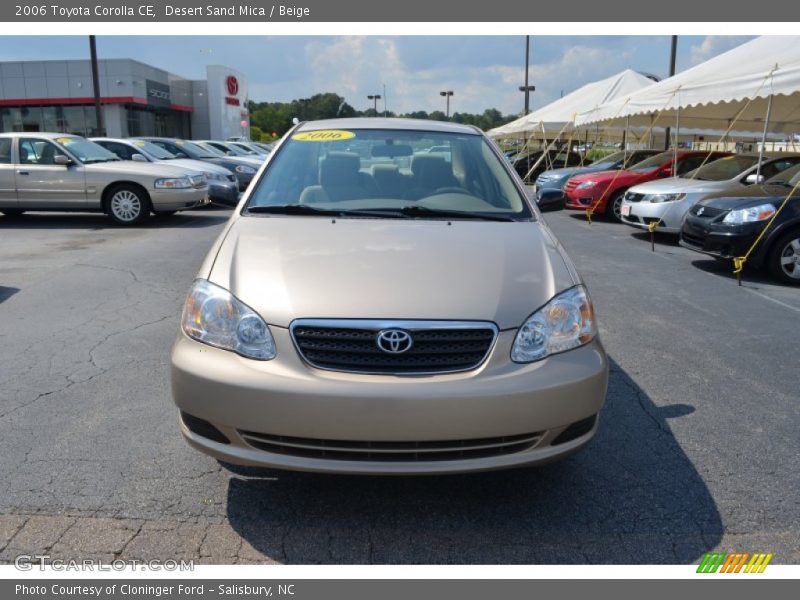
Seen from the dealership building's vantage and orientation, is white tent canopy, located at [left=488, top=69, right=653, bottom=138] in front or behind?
in front

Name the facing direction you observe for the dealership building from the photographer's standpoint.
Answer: facing the viewer and to the right of the viewer

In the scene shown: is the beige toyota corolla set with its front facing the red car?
no

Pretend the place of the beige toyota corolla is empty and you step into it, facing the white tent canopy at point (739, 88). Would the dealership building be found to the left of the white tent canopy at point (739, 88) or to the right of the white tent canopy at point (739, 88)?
left

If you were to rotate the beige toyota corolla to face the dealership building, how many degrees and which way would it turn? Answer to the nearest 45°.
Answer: approximately 135° to its right

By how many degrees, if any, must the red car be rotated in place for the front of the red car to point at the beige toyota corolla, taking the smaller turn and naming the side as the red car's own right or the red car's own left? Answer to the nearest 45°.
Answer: approximately 45° to the red car's own left

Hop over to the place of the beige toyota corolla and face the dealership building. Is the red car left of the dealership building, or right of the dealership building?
right

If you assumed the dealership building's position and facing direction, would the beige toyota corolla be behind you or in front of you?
in front

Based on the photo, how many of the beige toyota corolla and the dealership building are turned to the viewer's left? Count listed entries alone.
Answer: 0

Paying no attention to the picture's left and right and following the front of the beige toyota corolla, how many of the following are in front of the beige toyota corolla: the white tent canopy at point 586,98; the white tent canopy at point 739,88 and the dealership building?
0

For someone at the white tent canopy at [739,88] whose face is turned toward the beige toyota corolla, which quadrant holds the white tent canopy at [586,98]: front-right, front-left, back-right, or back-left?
back-right

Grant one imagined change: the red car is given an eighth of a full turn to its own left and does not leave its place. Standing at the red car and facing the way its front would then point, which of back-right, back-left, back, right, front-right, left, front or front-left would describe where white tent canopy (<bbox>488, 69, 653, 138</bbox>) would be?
back

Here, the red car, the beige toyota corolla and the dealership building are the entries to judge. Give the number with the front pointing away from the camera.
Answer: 0

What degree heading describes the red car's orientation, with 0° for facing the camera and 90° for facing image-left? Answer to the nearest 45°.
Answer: approximately 45°

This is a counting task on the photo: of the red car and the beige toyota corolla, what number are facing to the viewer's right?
0

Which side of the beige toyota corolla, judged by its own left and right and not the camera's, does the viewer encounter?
front
